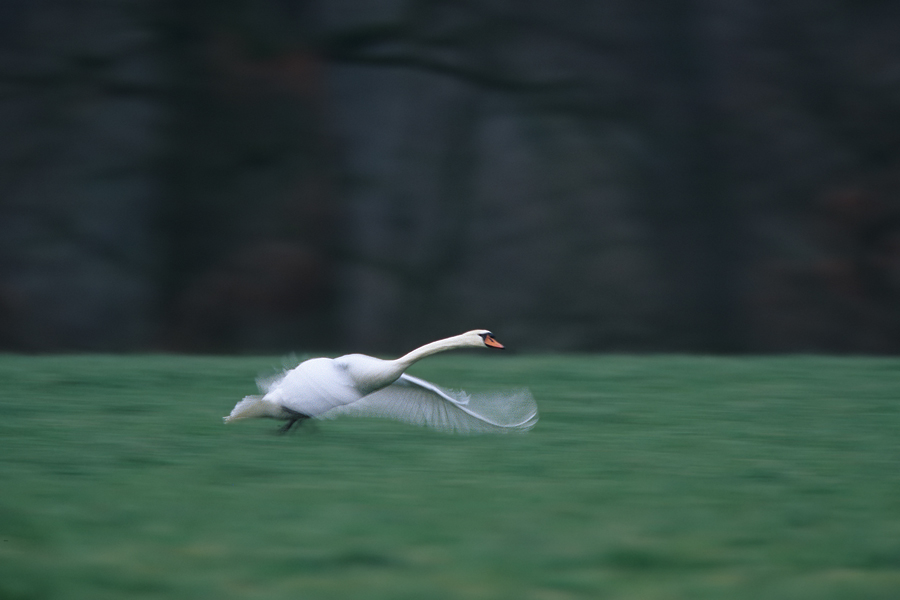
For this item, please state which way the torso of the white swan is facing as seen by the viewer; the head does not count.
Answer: to the viewer's right
